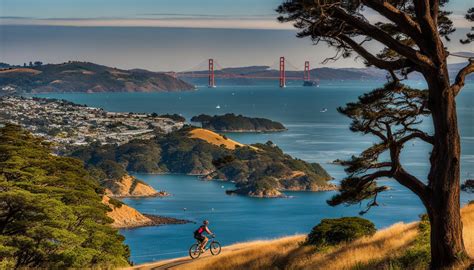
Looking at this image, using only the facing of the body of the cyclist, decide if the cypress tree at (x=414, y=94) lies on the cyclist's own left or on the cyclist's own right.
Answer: on the cyclist's own right

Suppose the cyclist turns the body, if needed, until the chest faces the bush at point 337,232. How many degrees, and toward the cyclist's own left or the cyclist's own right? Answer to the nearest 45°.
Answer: approximately 45° to the cyclist's own right

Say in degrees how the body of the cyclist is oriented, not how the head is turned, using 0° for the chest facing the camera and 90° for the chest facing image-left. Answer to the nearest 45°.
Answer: approximately 270°

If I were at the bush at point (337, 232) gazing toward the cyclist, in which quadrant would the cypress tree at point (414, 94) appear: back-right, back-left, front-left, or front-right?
back-left

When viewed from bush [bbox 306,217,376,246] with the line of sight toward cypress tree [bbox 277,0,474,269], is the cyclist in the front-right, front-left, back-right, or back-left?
back-right
